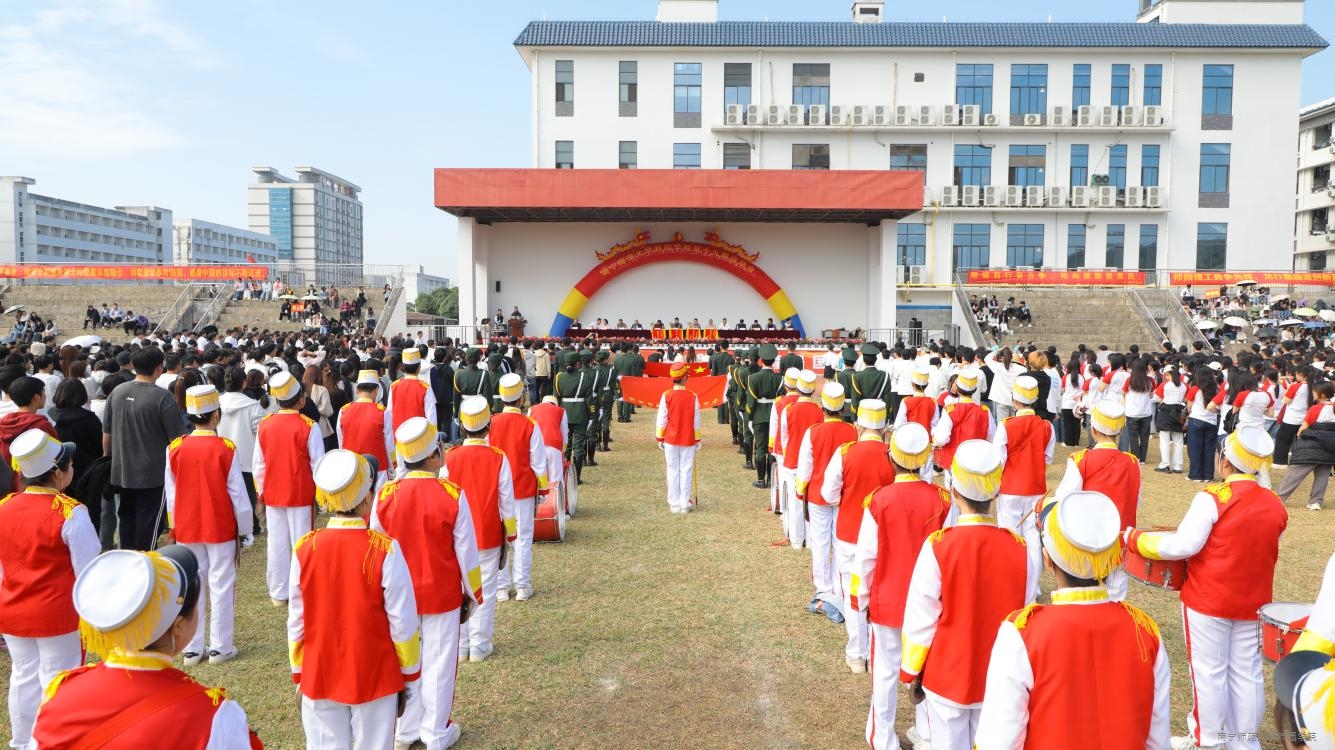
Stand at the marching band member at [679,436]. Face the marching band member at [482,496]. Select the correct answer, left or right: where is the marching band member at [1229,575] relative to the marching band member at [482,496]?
left

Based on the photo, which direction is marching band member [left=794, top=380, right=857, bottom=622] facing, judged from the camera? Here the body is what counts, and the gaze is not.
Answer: away from the camera

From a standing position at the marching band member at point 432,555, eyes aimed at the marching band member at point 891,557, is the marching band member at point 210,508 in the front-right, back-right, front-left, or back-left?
back-left

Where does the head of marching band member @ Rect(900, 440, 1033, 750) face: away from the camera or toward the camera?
away from the camera

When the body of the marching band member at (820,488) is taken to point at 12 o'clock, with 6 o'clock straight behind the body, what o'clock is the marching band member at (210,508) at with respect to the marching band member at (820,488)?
the marching band member at (210,508) is roughly at 8 o'clock from the marching band member at (820,488).

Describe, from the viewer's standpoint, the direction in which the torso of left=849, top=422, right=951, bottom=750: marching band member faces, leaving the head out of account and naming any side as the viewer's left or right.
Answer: facing away from the viewer

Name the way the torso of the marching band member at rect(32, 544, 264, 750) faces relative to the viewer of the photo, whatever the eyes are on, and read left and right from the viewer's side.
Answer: facing away from the viewer and to the right of the viewer

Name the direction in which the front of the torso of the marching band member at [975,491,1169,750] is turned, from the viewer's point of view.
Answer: away from the camera

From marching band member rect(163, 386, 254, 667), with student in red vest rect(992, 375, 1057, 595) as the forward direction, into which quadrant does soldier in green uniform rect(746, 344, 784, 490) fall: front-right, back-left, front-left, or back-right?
front-left

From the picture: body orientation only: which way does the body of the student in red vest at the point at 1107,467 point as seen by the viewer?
away from the camera

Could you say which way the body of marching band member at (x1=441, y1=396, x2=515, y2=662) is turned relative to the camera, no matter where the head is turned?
away from the camera

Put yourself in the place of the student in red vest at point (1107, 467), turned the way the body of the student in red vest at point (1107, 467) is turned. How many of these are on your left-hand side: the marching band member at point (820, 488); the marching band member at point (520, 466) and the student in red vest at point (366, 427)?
3

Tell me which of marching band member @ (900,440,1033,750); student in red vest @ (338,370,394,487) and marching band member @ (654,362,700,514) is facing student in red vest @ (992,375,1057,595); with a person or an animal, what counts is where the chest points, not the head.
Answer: marching band member @ (900,440,1033,750)

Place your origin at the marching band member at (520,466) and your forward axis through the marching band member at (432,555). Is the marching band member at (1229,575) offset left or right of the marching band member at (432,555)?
left
